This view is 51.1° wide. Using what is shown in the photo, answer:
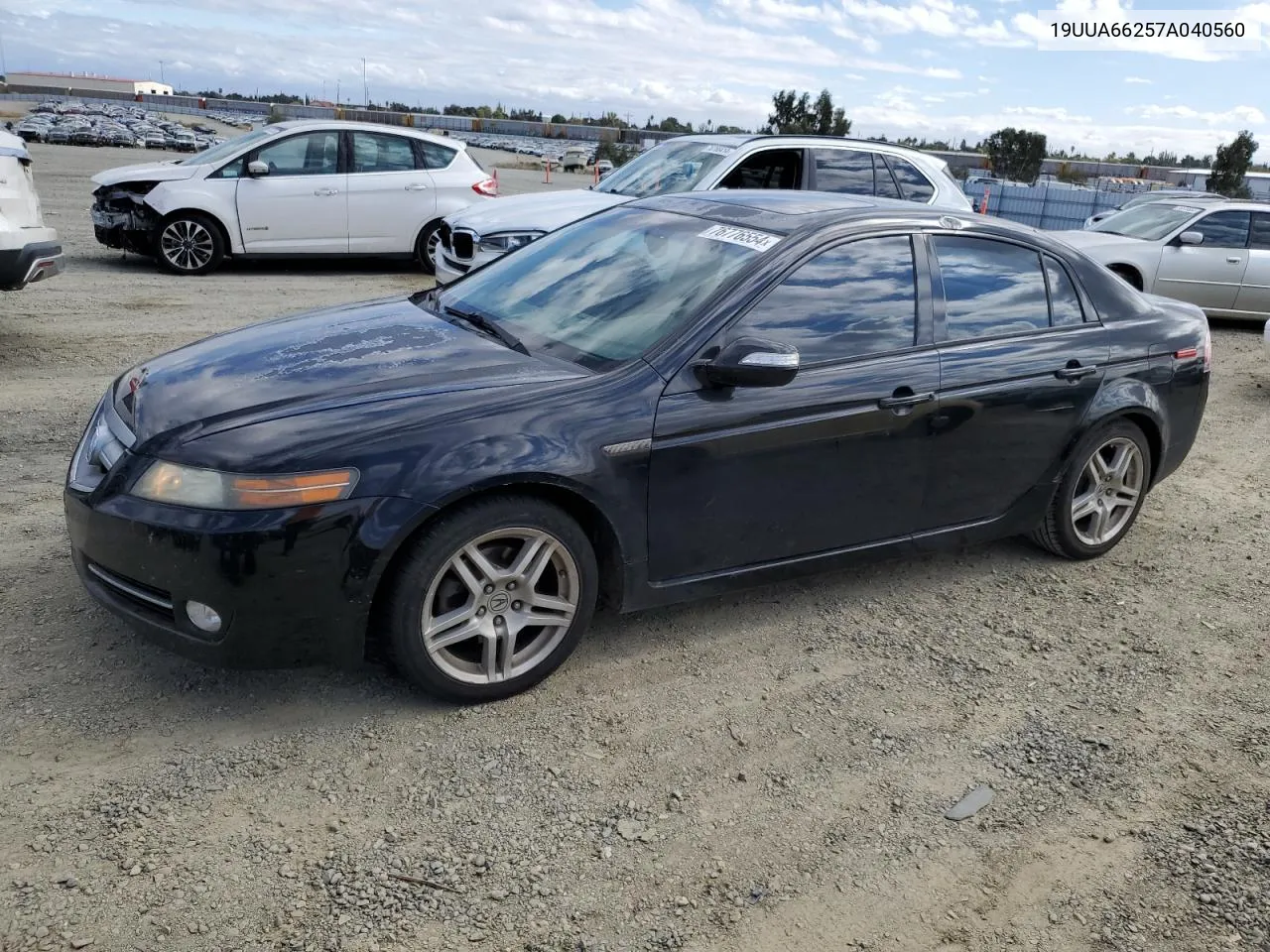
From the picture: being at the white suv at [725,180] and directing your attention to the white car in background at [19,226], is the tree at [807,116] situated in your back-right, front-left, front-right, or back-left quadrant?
back-right

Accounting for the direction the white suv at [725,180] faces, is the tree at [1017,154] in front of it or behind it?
behind

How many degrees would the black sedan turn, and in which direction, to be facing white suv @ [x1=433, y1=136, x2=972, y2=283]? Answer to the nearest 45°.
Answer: approximately 135° to its right

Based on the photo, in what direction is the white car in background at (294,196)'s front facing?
to the viewer's left

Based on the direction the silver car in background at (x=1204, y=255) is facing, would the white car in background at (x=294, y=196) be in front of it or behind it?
in front

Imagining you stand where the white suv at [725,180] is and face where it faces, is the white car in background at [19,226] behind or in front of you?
in front

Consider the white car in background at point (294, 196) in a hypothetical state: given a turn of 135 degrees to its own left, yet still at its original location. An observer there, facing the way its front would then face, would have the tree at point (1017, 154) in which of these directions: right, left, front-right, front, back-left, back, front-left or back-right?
left

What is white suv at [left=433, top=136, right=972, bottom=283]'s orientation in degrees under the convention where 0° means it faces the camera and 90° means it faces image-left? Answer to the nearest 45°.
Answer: approximately 45°

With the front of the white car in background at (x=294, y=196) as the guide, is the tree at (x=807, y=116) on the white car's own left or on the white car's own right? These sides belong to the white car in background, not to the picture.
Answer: on the white car's own right

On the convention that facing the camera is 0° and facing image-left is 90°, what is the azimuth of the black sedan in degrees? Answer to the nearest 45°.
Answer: approximately 45°

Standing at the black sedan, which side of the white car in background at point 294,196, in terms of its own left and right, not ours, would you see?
left
